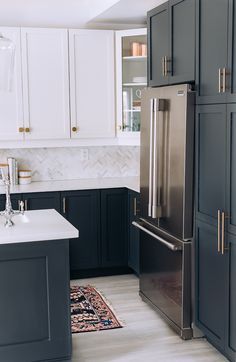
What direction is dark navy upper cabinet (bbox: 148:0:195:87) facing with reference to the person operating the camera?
facing the viewer and to the left of the viewer

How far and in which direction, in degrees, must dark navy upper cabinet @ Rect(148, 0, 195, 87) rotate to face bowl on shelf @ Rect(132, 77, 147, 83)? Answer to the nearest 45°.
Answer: approximately 135° to its right

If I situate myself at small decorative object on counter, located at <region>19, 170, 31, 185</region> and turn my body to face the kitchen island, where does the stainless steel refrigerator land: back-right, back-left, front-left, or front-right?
front-left

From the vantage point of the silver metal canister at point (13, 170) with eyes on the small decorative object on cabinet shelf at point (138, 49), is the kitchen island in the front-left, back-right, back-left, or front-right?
back-right

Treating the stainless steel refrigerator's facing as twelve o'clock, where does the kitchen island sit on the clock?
The kitchen island is roughly at 12 o'clock from the stainless steel refrigerator.

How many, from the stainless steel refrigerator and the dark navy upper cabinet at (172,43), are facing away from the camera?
0

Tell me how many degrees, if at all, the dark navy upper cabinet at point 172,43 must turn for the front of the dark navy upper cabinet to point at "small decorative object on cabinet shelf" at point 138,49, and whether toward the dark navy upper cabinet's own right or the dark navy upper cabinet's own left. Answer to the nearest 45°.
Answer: approximately 135° to the dark navy upper cabinet's own right
